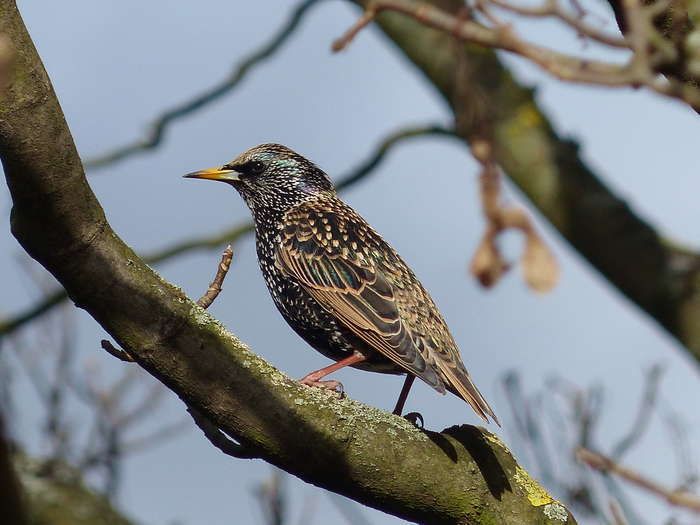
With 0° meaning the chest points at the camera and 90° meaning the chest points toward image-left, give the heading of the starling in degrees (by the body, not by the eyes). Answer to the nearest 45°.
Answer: approximately 90°

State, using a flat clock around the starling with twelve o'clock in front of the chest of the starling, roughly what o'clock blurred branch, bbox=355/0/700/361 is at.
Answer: The blurred branch is roughly at 4 o'clock from the starling.

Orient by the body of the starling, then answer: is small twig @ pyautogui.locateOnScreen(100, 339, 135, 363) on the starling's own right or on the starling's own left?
on the starling's own left
